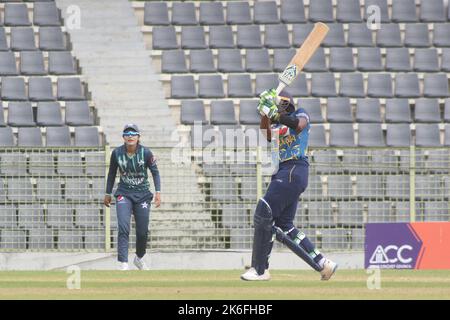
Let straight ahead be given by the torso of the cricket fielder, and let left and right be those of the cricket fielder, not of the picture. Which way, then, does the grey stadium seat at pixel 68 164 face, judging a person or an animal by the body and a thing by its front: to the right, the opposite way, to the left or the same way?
the same way

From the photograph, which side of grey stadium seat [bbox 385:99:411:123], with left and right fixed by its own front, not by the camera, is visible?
front

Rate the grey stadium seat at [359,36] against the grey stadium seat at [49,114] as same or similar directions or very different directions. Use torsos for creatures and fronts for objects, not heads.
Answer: same or similar directions

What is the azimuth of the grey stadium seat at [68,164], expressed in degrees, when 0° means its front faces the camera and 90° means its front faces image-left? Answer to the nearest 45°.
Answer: approximately 0°

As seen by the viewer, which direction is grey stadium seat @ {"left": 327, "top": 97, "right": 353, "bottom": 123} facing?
toward the camera

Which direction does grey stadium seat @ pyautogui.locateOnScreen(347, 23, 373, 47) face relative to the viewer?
toward the camera

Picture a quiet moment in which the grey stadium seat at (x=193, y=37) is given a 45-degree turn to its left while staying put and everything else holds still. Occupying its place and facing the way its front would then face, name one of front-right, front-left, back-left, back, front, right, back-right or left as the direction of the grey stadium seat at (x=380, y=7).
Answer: front-left

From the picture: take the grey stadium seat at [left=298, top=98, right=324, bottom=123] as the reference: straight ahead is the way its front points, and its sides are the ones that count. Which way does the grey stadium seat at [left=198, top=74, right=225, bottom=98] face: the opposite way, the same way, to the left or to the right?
the same way

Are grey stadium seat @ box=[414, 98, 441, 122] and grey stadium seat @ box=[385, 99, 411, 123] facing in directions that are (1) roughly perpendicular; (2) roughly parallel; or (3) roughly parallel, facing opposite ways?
roughly parallel

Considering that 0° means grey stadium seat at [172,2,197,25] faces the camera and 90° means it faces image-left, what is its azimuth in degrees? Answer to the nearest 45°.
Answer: approximately 0°
